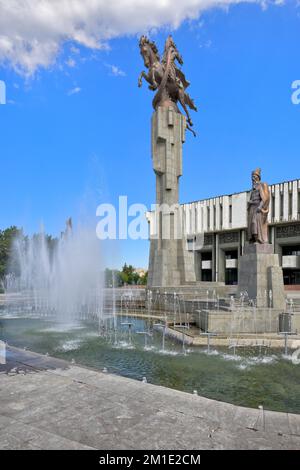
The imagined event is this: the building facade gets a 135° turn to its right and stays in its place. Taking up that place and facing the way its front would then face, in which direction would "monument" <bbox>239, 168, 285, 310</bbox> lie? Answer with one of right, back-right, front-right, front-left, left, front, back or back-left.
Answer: back

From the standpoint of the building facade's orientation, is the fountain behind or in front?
in front

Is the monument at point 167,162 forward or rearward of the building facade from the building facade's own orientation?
forward

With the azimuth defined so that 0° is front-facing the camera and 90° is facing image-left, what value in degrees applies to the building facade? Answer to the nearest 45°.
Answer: approximately 45°
